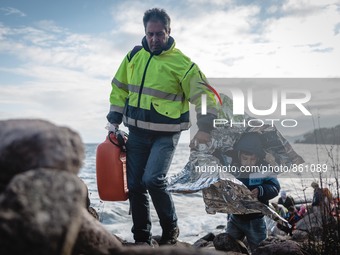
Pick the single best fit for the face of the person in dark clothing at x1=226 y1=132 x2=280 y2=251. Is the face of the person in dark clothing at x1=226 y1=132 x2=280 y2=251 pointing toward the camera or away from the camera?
toward the camera
